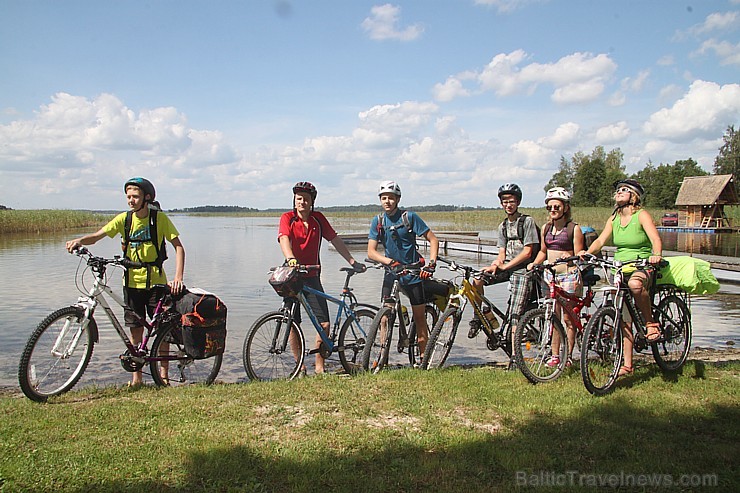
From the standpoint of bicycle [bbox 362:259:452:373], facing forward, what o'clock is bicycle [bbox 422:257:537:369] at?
bicycle [bbox 422:257:537:369] is roughly at 8 o'clock from bicycle [bbox 362:259:452:373].

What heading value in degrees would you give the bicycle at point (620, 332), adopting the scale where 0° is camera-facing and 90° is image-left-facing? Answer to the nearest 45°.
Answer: approximately 45°

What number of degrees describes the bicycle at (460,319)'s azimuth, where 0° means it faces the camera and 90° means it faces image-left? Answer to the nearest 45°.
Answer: approximately 45°

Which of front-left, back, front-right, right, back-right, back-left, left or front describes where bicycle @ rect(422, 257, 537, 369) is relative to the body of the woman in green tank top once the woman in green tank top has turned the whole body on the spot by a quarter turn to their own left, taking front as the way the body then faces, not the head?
back-right

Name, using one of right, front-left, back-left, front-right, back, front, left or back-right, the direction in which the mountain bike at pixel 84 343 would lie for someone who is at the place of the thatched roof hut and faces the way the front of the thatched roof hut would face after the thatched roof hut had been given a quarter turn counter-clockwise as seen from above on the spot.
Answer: back-right

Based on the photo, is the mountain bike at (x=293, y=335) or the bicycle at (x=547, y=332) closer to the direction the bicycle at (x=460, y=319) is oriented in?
the mountain bike

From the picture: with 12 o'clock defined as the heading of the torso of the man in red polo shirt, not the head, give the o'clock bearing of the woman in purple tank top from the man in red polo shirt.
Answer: The woman in purple tank top is roughly at 9 o'clock from the man in red polo shirt.
